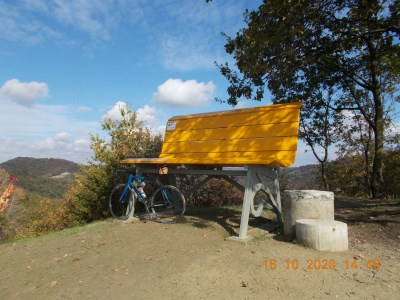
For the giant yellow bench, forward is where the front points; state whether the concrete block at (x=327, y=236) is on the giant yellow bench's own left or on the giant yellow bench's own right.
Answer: on the giant yellow bench's own left

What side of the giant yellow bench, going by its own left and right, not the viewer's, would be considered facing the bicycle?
right

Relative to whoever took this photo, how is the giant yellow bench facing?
facing the viewer and to the left of the viewer
